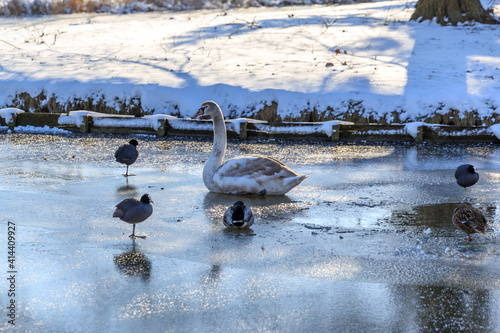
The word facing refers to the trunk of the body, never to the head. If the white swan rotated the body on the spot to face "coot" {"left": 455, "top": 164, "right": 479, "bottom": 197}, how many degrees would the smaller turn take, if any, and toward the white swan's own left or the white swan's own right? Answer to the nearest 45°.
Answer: approximately 180°

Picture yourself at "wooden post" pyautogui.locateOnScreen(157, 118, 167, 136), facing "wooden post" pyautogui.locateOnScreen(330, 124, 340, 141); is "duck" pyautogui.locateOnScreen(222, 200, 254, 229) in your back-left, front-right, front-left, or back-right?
front-right

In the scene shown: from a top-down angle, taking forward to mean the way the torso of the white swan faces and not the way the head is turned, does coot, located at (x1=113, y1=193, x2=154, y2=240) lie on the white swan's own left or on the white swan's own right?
on the white swan's own left

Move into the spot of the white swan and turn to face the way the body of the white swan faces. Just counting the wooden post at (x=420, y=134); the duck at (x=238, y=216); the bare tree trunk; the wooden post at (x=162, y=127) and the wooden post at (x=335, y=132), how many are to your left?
1

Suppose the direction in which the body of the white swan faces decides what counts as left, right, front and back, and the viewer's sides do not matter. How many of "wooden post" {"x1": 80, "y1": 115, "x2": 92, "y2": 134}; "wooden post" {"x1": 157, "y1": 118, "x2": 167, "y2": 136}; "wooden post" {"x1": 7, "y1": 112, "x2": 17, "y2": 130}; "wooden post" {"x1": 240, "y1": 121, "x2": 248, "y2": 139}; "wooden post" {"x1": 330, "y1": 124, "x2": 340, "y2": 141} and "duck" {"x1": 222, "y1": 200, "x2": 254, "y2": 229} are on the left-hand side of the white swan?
1

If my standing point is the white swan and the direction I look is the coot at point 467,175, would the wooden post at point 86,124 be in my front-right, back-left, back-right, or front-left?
back-left

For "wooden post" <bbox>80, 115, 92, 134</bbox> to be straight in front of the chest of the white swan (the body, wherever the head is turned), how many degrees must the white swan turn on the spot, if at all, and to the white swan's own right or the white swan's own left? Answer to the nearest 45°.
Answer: approximately 45° to the white swan's own right

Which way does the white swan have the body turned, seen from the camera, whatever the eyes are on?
to the viewer's left
